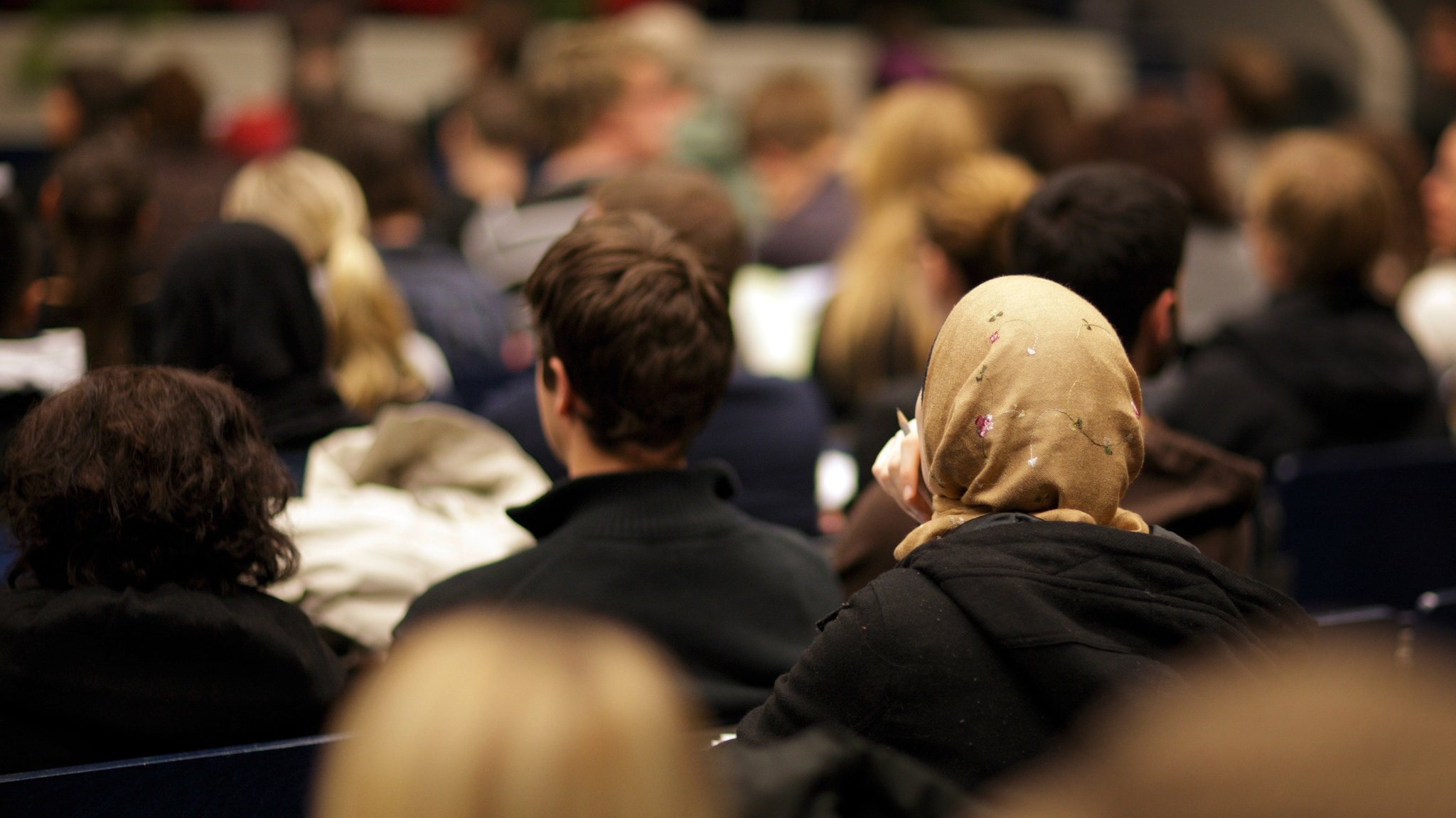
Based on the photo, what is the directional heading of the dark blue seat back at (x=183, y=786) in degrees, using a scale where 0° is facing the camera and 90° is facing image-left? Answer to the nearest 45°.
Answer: approximately 135°

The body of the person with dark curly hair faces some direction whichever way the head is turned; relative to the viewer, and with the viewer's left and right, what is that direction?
facing away from the viewer

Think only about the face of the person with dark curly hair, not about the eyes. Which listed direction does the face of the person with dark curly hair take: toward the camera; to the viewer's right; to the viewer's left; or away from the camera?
away from the camera

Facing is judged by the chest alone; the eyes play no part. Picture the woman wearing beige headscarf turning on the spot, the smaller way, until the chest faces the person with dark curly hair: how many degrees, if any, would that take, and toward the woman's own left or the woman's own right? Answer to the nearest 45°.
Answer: approximately 90° to the woman's own left

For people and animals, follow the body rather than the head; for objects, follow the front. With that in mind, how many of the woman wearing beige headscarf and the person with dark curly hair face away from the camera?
2

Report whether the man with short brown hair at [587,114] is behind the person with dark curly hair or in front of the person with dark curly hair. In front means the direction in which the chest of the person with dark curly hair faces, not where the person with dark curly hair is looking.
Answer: in front

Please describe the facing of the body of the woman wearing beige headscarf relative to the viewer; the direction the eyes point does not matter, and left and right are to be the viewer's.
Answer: facing away from the viewer

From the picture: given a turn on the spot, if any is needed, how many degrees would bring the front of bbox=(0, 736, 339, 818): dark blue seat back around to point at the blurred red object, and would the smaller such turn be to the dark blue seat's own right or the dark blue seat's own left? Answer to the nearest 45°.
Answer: approximately 45° to the dark blue seat's own right

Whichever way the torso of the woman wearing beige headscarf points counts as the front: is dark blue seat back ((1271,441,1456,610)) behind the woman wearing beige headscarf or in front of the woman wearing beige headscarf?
in front
